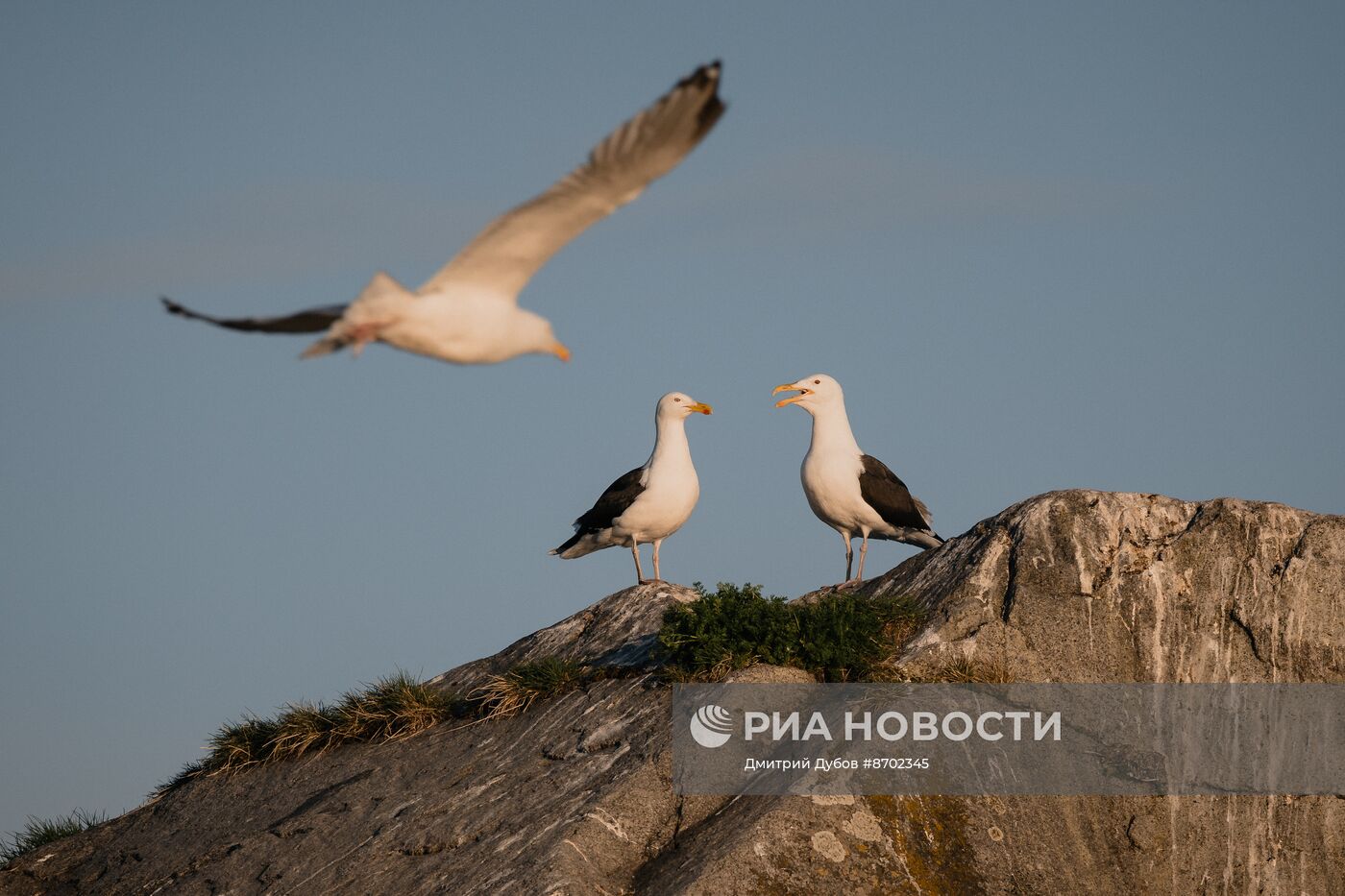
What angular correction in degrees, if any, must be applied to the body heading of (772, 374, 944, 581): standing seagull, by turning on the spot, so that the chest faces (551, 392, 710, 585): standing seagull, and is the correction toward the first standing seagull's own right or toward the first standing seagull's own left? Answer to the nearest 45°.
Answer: approximately 45° to the first standing seagull's own right

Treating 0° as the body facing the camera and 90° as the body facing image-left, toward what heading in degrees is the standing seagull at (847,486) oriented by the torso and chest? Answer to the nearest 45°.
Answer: approximately 45°

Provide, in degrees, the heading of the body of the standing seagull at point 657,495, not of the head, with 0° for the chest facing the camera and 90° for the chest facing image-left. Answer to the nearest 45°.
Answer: approximately 315°

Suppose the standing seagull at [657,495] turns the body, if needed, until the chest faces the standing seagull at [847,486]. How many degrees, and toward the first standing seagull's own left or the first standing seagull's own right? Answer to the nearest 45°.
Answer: approximately 45° to the first standing seagull's own left
